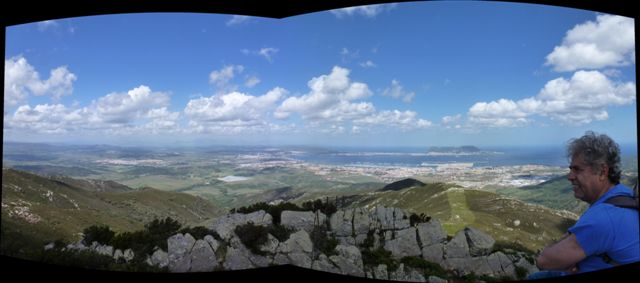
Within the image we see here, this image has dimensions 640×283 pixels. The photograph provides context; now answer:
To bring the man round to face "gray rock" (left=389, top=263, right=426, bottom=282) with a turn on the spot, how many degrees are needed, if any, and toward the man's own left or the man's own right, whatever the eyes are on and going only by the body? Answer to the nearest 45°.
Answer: approximately 45° to the man's own right

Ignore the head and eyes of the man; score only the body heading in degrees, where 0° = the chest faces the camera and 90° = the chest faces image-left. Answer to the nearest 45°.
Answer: approximately 90°

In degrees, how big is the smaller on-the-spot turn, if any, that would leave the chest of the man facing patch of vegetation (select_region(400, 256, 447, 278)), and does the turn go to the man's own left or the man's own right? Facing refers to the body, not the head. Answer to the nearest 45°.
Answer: approximately 45° to the man's own right

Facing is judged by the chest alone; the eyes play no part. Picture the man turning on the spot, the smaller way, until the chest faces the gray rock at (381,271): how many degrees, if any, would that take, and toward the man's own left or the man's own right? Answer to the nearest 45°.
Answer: approximately 45° to the man's own right

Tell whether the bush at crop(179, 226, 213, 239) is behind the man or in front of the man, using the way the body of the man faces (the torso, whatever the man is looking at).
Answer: in front

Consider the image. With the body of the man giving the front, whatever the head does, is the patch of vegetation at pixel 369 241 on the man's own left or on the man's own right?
on the man's own right

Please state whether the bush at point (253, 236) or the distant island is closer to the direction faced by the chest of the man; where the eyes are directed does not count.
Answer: the bush

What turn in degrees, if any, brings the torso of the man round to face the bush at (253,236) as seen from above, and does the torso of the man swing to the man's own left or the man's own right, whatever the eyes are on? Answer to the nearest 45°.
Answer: approximately 45° to the man's own right

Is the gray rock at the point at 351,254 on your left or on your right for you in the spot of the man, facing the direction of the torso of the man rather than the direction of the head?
on your right

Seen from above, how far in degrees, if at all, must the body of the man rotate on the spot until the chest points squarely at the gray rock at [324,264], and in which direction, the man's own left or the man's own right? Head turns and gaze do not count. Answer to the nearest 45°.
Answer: approximately 45° to the man's own right

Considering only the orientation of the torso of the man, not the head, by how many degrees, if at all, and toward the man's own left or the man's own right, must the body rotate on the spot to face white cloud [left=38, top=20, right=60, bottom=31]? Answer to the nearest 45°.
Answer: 0° — they already face it

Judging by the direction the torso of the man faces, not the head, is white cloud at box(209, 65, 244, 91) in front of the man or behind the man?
in front
